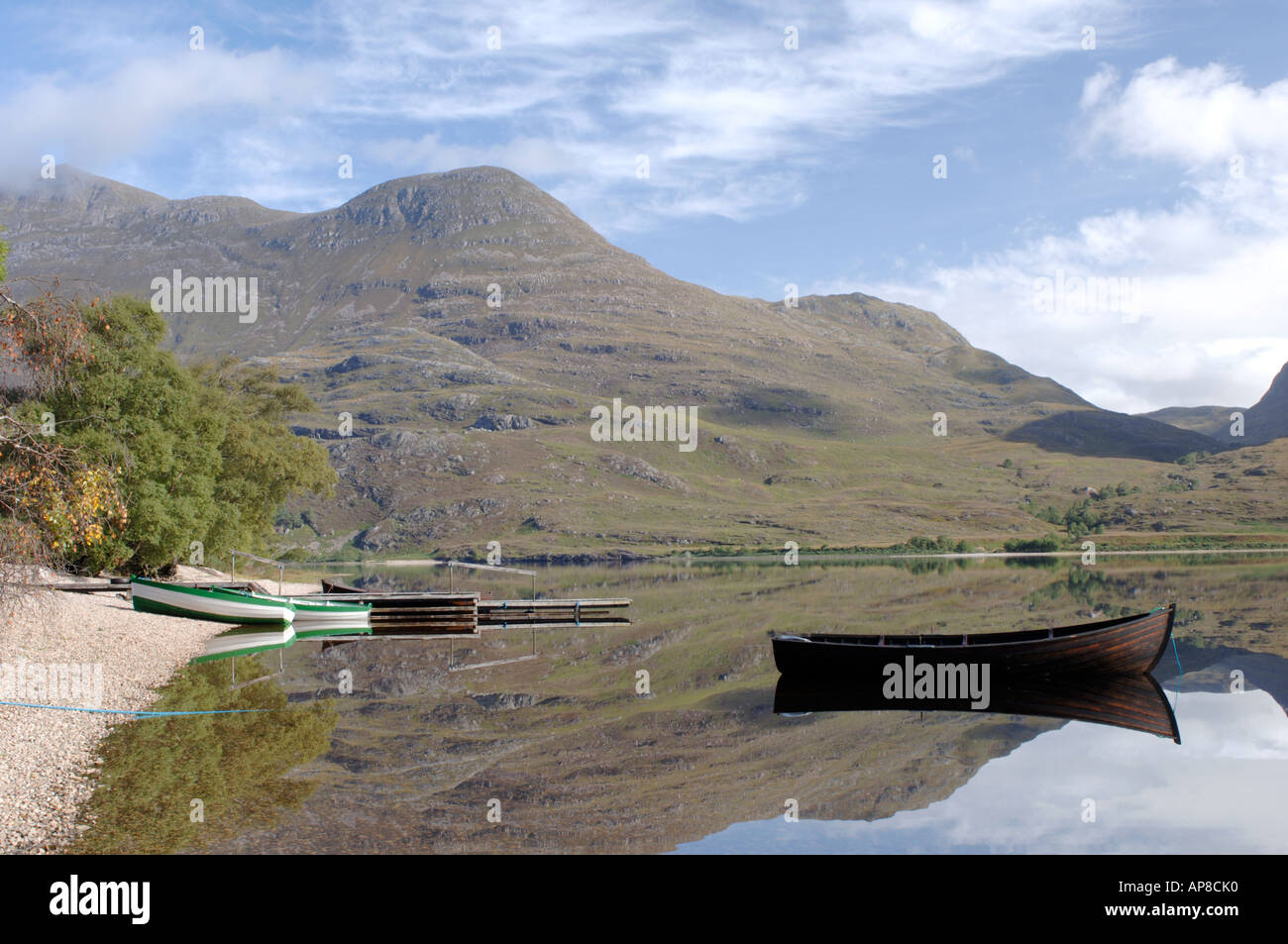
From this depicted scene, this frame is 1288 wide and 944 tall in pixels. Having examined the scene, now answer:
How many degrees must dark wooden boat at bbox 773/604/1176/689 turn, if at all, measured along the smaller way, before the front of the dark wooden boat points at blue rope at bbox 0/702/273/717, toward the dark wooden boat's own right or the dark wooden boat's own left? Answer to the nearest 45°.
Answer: approximately 135° to the dark wooden boat's own right

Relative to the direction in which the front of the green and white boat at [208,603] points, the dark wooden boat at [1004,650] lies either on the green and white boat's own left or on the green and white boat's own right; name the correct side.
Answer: on the green and white boat's own left

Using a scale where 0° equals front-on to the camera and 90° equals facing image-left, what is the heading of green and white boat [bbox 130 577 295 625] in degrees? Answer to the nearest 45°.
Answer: approximately 90°

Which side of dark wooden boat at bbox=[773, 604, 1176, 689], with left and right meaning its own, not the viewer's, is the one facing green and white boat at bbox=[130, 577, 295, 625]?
back

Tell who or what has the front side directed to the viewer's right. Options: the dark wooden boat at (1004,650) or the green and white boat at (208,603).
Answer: the dark wooden boat

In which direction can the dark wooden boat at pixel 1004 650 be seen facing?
to the viewer's right

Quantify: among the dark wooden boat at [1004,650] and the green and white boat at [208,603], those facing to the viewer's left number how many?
1
